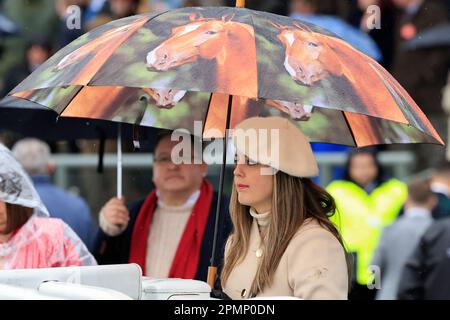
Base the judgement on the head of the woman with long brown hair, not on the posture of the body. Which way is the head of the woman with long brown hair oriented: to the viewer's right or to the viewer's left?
to the viewer's left

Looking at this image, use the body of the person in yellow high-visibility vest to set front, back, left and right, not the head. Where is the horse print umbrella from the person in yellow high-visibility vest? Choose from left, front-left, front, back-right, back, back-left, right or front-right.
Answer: front

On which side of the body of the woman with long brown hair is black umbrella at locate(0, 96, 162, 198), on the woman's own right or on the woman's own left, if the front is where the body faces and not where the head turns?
on the woman's own right

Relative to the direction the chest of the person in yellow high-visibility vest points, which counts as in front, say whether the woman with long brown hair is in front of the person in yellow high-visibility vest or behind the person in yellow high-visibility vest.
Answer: in front

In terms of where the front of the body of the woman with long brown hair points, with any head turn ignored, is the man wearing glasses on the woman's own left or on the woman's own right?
on the woman's own right

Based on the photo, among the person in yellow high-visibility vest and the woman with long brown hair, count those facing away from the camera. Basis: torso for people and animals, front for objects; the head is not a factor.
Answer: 0

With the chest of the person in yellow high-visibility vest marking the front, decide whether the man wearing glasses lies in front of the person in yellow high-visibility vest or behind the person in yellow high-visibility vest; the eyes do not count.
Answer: in front

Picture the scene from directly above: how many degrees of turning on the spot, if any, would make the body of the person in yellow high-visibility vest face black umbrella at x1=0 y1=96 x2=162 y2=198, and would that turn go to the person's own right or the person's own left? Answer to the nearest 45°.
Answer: approximately 45° to the person's own right

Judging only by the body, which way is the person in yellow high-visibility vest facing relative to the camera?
toward the camera

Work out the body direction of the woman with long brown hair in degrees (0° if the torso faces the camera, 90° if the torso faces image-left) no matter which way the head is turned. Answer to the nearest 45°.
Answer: approximately 45°
